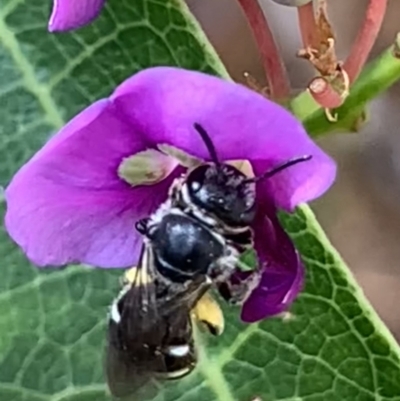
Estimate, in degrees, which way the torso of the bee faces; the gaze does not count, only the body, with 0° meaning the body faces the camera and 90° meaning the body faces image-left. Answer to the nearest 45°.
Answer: approximately 225°
